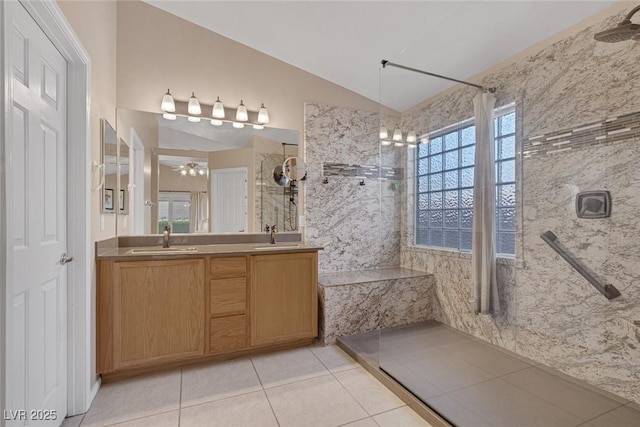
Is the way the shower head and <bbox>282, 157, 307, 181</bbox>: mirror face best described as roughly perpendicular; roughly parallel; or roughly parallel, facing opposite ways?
roughly perpendicular

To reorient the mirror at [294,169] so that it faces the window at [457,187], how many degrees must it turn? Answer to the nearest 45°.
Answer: approximately 90° to its left

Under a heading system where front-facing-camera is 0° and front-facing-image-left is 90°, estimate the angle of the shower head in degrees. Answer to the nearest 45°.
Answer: approximately 45°

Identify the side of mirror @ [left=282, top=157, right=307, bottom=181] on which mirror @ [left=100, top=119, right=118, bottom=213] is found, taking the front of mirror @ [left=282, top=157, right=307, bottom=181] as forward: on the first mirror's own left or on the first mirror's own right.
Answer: on the first mirror's own right

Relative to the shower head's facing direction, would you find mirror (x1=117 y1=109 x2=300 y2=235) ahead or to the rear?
ahead

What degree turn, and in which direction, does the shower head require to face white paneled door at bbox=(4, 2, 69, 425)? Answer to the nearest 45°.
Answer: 0° — it already faces it

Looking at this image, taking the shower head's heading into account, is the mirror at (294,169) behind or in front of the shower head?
in front

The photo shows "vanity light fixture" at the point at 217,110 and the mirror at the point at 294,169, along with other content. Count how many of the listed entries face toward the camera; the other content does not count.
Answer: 2

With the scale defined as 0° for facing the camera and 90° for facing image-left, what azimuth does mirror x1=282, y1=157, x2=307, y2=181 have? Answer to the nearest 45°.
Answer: approximately 0°
